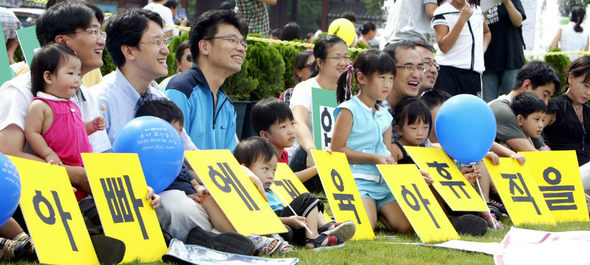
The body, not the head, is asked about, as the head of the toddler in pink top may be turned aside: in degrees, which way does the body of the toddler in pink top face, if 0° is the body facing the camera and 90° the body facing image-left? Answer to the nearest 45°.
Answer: approximately 315°

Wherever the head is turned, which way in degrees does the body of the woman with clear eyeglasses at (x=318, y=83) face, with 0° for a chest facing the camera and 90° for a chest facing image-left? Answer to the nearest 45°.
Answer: approximately 315°

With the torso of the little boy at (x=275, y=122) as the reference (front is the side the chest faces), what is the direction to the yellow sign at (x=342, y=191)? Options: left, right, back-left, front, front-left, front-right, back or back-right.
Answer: front

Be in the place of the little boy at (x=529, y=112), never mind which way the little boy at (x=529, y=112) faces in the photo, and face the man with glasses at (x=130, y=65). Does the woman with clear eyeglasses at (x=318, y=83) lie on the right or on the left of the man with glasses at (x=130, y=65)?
right

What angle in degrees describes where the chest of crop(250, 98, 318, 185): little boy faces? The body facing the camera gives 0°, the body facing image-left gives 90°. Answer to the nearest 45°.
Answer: approximately 315°

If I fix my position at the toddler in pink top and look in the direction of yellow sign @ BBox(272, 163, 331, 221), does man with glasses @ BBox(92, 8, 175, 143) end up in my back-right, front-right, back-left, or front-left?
front-left

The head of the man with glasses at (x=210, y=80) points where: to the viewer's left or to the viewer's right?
to the viewer's right

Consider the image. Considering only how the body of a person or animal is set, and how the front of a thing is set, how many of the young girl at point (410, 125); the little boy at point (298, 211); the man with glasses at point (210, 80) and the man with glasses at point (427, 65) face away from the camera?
0

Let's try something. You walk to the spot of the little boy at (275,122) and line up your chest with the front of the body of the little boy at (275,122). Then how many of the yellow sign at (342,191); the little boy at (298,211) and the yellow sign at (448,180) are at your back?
0

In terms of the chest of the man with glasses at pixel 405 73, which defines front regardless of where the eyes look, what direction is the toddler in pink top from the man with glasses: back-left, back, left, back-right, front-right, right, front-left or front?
right
